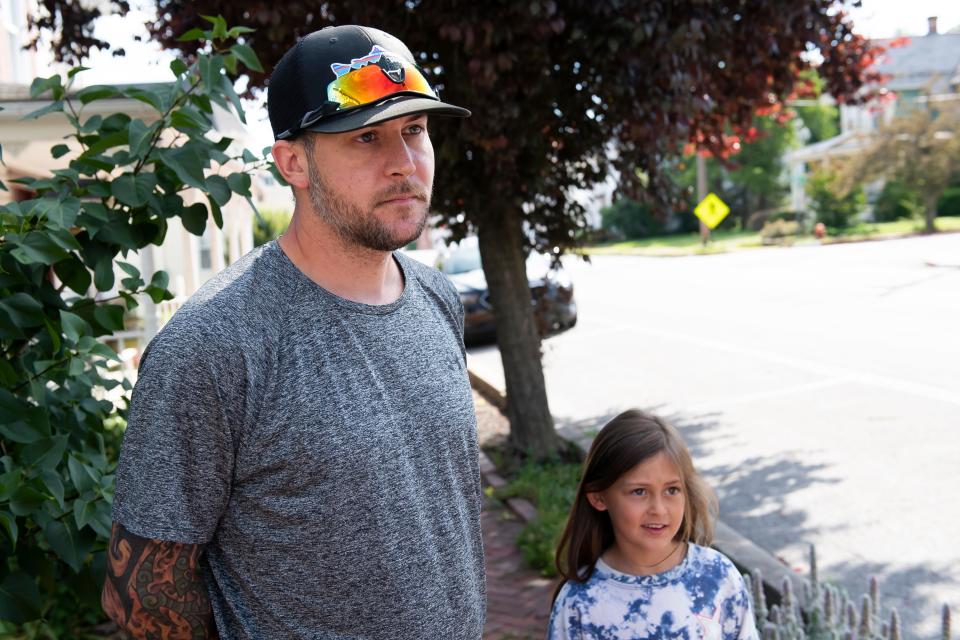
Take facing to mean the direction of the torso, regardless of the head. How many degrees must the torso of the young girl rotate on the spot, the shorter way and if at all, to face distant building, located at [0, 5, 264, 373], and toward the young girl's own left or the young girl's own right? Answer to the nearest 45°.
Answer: approximately 135° to the young girl's own right

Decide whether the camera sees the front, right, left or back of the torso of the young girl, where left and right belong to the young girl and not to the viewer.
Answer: front

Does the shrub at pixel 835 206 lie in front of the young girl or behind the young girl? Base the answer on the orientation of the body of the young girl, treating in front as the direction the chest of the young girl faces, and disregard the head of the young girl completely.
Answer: behind

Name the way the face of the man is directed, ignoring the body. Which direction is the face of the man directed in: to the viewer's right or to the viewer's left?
to the viewer's right

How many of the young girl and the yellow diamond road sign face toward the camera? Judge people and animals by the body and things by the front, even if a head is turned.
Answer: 2

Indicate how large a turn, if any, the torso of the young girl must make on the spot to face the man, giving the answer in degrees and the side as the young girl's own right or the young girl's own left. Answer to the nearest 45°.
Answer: approximately 45° to the young girl's own right

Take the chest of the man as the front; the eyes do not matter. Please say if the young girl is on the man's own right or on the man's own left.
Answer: on the man's own left

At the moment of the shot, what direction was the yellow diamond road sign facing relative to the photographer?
facing the viewer

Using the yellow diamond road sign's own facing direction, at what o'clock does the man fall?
The man is roughly at 12 o'clock from the yellow diamond road sign.

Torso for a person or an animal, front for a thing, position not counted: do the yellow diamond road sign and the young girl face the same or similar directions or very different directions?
same or similar directions

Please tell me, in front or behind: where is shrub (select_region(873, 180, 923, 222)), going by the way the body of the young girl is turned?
behind

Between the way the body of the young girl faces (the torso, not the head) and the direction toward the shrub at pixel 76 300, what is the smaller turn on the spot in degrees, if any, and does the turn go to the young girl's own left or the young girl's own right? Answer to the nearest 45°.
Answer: approximately 90° to the young girl's own right

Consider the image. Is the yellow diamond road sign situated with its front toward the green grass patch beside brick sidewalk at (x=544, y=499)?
yes

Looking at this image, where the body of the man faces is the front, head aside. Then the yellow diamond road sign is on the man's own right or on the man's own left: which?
on the man's own left

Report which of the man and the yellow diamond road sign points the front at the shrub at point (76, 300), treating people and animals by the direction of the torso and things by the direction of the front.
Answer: the yellow diamond road sign

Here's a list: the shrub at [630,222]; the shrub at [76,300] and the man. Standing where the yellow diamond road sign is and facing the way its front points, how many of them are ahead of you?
2

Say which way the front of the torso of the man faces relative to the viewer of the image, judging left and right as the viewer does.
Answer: facing the viewer and to the right of the viewer

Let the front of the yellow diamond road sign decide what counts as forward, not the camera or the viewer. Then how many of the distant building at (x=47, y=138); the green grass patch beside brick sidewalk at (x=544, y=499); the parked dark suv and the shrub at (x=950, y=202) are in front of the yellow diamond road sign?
3

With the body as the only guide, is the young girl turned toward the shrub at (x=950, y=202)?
no

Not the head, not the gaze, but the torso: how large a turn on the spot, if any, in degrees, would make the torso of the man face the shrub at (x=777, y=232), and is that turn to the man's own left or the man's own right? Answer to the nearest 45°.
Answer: approximately 90° to the man's own left
